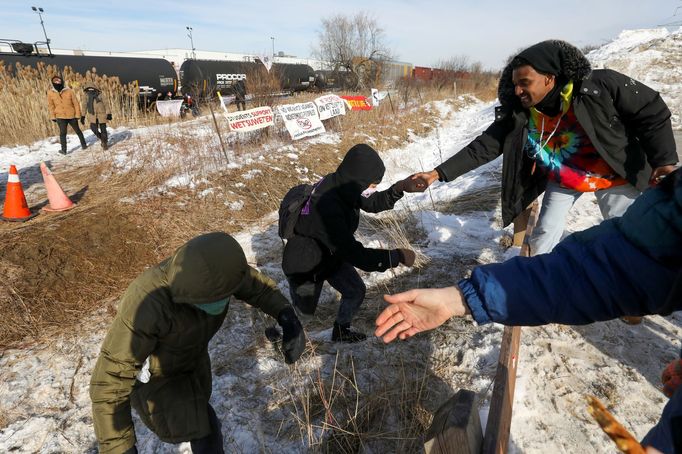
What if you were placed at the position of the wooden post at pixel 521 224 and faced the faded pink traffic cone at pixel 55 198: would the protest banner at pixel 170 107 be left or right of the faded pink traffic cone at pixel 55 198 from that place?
right

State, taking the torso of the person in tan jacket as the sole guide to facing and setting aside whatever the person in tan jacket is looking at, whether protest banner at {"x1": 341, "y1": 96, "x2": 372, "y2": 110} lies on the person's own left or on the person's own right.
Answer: on the person's own left

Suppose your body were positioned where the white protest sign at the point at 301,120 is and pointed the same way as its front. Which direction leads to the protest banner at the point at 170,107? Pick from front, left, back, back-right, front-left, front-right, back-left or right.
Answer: back-right

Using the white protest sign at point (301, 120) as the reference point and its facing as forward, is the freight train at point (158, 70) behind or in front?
behind

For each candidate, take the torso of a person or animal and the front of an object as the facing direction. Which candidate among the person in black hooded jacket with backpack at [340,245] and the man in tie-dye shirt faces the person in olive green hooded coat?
the man in tie-dye shirt

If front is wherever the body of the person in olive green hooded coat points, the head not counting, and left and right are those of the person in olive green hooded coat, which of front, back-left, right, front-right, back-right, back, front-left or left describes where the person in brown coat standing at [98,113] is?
back-left

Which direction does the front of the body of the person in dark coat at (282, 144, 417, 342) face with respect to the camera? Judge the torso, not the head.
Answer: to the viewer's right
